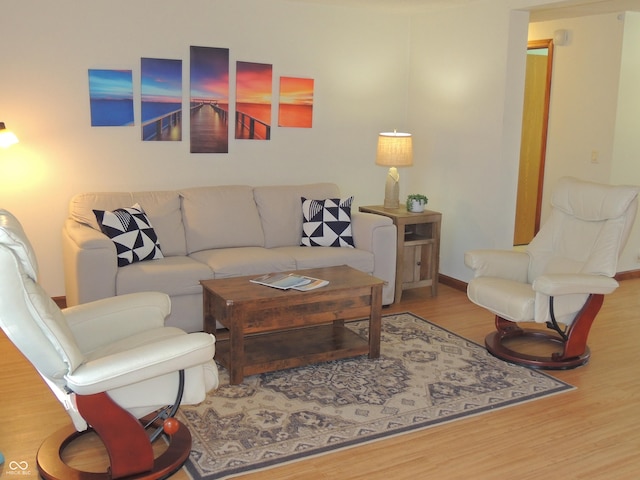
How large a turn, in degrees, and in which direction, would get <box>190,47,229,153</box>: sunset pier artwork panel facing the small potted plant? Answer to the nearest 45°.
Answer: approximately 90° to its left

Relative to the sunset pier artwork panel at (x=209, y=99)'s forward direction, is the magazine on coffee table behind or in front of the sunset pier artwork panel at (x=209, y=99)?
in front

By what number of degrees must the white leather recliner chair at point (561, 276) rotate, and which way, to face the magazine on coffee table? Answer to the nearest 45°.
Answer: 0° — it already faces it

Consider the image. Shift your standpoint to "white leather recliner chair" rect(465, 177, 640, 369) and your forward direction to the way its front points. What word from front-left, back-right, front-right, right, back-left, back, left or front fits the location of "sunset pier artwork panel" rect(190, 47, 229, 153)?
front-right

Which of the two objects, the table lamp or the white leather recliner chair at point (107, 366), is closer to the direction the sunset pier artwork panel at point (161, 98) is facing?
the white leather recliner chair

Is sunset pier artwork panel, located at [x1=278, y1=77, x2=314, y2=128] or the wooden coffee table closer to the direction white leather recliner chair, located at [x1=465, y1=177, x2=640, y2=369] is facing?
the wooden coffee table

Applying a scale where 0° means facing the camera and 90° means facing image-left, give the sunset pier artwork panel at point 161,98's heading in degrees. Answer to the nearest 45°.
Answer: approximately 0°

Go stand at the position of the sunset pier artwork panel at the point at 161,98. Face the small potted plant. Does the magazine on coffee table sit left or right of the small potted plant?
right

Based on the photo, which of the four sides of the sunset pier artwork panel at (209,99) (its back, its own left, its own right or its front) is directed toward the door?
left

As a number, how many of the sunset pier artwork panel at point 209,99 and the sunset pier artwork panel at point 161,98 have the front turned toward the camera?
2

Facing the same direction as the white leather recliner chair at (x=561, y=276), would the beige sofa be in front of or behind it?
in front

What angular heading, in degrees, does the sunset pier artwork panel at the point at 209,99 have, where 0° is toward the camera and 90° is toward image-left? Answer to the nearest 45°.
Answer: approximately 0°

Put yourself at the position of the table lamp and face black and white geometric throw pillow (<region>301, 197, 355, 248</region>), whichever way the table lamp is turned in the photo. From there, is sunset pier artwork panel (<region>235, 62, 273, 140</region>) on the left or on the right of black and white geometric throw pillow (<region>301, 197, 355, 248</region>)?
right
